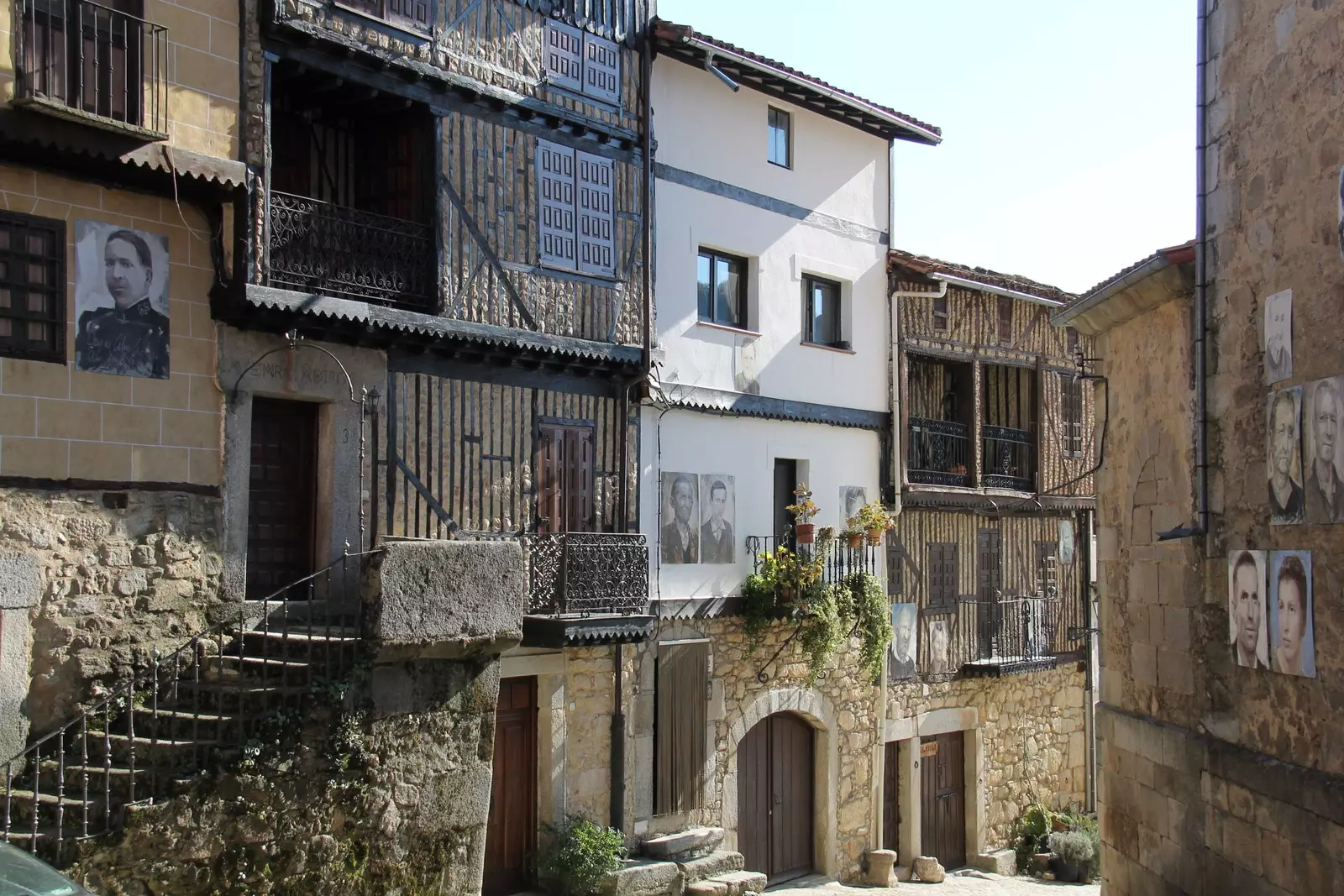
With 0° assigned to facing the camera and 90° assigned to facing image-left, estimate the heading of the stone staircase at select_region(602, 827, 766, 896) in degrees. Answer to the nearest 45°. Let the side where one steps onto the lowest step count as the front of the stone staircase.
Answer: approximately 315°

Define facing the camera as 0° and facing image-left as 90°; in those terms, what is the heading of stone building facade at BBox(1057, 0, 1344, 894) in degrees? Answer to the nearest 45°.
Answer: approximately 45°

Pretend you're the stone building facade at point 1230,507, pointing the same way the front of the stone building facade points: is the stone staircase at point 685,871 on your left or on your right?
on your right

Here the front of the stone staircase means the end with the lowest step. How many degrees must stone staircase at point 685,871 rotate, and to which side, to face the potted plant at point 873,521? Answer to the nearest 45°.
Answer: approximately 90° to its left

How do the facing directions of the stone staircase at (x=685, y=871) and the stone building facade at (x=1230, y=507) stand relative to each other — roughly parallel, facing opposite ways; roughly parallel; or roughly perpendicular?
roughly perpendicular

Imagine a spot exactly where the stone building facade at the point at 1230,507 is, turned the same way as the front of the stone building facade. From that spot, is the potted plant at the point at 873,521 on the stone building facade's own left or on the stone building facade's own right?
on the stone building facade's own right

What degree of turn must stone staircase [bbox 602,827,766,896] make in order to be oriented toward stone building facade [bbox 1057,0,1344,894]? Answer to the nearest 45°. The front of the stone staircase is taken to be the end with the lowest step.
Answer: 0° — it already faces it
